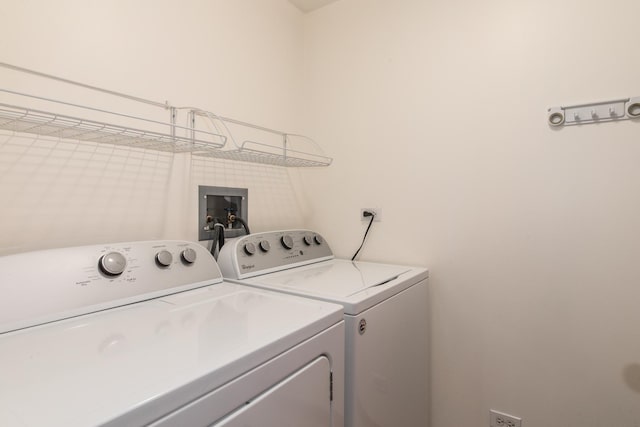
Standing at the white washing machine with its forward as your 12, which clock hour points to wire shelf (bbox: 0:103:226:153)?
The wire shelf is roughly at 4 o'clock from the white washing machine.

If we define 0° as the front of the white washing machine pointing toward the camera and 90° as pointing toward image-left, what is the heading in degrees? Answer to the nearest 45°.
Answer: approximately 315°

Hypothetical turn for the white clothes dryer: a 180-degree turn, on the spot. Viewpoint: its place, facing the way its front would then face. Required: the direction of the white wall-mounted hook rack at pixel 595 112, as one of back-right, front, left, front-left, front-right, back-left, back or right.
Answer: back-right

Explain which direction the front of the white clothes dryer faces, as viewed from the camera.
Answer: facing the viewer and to the right of the viewer

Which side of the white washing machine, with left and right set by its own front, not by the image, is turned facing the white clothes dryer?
right

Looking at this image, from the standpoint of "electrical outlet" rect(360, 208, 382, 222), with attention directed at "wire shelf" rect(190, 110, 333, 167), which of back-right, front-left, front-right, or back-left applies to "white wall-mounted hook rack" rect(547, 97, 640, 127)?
back-left

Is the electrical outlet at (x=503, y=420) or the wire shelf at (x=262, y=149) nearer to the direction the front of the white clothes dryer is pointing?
the electrical outlet

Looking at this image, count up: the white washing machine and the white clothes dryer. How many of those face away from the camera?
0

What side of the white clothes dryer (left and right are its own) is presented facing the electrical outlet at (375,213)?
left

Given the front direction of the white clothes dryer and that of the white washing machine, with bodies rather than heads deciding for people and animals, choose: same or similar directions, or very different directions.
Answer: same or similar directions
